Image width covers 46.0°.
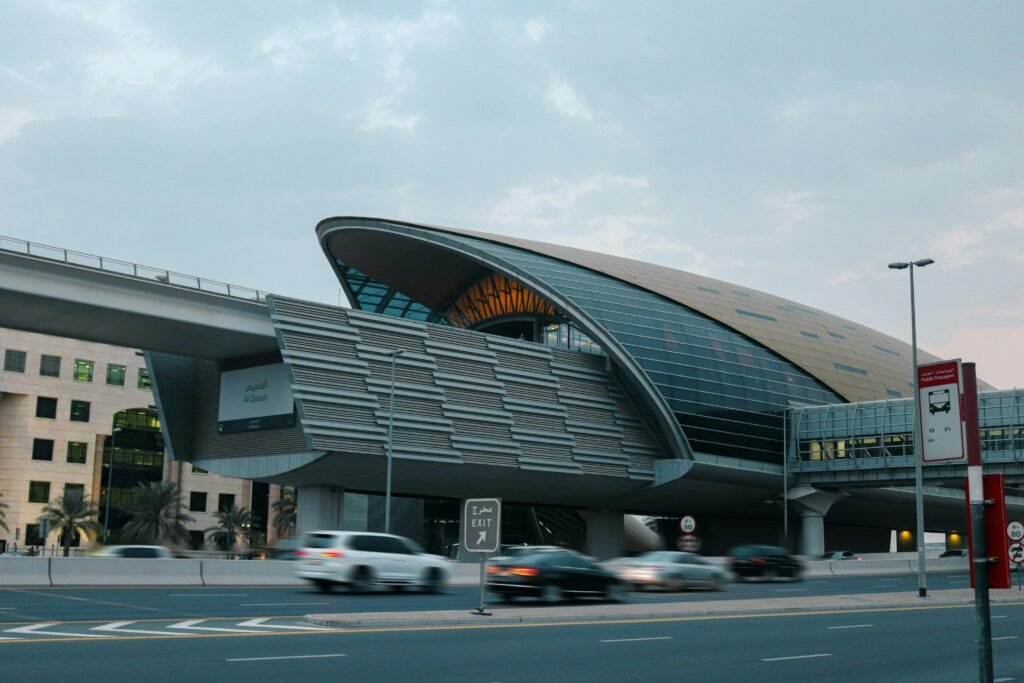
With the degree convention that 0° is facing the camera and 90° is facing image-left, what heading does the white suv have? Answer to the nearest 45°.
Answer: approximately 225°

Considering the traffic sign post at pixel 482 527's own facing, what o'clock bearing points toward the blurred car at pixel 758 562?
The blurred car is roughly at 7 o'clock from the traffic sign post.

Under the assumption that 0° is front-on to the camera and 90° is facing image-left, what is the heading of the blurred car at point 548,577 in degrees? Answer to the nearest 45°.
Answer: approximately 225°

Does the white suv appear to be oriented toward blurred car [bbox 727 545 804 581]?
yes

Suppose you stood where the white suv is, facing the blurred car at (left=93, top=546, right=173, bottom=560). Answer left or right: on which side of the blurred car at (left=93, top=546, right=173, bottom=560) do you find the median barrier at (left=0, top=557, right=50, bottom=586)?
left

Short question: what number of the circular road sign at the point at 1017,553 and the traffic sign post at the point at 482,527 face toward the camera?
2

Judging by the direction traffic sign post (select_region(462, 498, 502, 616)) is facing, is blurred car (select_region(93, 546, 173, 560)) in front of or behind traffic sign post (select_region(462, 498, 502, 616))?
behind

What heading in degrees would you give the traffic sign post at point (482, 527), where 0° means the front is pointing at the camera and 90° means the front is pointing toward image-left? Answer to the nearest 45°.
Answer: approximately 0°
